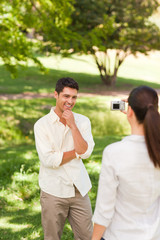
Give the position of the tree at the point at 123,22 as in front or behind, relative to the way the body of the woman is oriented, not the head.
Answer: in front

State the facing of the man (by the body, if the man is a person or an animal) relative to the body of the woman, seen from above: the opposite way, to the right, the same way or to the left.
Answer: the opposite way

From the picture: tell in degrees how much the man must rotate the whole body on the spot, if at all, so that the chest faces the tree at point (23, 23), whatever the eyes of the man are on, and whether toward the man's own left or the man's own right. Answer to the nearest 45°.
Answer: approximately 135° to the man's own left

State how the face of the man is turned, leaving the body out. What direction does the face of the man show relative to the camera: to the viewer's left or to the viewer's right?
to the viewer's right

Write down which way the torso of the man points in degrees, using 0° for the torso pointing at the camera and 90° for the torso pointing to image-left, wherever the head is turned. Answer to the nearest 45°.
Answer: approximately 315°

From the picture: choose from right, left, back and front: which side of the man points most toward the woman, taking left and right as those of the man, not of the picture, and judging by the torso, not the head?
front

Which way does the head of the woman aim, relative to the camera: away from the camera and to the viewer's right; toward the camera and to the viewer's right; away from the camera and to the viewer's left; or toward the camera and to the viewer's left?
away from the camera and to the viewer's left

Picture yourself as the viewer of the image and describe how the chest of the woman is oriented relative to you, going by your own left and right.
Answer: facing away from the viewer and to the left of the viewer

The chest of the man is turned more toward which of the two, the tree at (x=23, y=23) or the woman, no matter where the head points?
the woman
